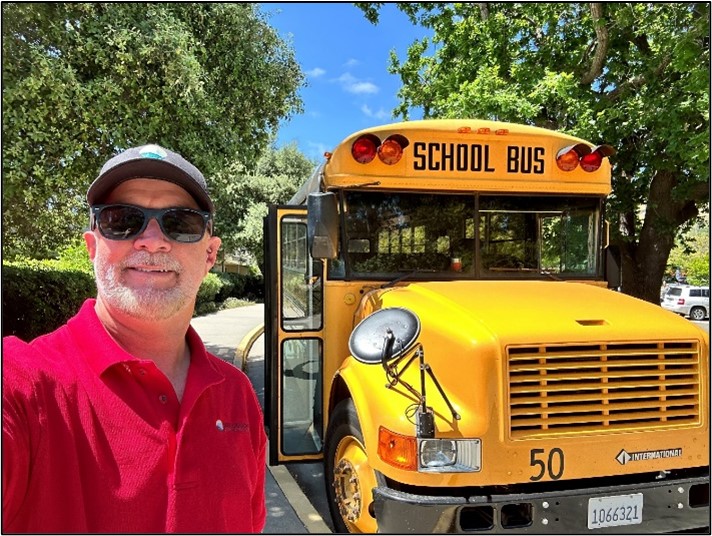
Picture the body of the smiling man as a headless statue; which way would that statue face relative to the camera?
toward the camera

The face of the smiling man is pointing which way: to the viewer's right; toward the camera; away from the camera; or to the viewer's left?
toward the camera

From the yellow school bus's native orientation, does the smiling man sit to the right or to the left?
on its right

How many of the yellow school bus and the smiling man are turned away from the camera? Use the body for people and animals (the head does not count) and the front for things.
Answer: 0

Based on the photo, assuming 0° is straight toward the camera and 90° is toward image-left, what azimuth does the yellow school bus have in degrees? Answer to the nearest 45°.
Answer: approximately 315°

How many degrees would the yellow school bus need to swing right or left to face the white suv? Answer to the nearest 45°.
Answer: approximately 135° to its left

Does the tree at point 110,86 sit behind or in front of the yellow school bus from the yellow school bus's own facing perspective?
behind

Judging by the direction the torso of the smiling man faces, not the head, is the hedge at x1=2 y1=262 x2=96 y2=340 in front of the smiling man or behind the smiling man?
behind

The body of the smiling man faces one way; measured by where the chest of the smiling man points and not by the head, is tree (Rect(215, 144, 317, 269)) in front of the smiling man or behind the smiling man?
behind

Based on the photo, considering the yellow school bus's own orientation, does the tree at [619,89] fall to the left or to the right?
on its left

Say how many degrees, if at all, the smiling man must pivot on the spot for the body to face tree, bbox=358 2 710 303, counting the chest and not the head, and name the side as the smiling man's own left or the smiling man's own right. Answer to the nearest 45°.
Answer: approximately 135° to the smiling man's own left

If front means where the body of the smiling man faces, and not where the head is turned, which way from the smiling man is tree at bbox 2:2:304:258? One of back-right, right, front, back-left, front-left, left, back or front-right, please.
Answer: back
